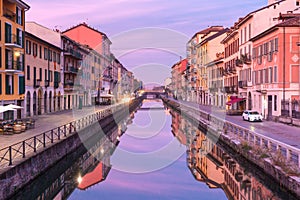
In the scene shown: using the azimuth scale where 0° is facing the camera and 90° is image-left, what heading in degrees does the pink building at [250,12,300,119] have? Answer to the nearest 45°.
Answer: approximately 45°

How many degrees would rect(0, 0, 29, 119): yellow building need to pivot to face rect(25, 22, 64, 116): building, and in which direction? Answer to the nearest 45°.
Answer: approximately 135° to its left

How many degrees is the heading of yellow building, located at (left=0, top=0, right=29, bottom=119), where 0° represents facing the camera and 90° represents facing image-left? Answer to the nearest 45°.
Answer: approximately 315°

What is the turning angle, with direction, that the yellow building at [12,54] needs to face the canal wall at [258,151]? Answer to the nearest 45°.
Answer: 0° — it already faces it

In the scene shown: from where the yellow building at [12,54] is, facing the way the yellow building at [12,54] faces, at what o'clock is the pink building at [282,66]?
The pink building is roughly at 11 o'clock from the yellow building.
